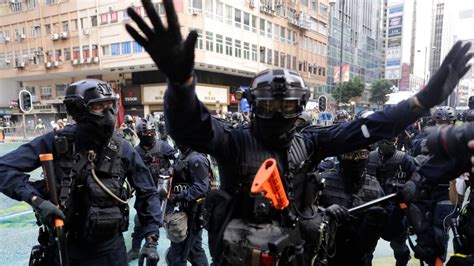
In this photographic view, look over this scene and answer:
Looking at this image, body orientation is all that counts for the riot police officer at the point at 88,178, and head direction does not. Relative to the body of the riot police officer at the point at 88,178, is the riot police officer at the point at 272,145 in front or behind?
in front

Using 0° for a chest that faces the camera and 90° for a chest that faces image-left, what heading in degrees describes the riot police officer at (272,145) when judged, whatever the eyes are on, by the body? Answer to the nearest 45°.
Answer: approximately 0°

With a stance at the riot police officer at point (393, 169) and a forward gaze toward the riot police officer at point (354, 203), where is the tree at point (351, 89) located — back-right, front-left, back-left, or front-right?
back-right

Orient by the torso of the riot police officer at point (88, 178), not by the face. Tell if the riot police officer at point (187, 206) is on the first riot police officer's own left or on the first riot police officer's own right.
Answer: on the first riot police officer's own left

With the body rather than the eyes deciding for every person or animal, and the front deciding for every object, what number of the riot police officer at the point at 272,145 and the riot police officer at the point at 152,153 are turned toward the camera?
2

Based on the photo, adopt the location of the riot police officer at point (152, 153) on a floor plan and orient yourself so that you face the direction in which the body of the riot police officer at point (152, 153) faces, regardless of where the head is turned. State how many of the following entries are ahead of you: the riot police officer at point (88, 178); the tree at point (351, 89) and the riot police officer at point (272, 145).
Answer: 2

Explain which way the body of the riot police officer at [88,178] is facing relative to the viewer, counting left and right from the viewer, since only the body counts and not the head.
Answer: facing the viewer and to the right of the viewer

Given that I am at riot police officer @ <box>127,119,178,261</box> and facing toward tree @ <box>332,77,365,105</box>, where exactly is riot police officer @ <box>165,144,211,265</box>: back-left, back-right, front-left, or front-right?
back-right

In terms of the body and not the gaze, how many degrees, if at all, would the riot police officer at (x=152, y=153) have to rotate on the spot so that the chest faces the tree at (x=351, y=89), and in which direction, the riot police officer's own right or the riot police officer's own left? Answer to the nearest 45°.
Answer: approximately 135° to the riot police officer's own left

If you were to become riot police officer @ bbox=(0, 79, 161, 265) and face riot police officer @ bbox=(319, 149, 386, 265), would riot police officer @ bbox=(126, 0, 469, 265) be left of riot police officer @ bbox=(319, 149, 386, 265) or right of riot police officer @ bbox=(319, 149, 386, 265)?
right

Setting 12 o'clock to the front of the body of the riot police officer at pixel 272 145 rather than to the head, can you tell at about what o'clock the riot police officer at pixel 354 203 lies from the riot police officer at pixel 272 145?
the riot police officer at pixel 354 203 is roughly at 7 o'clock from the riot police officer at pixel 272 145.

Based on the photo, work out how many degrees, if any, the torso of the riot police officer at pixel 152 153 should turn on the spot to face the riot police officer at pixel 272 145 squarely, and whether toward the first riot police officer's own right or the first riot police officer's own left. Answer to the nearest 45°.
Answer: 0° — they already face them

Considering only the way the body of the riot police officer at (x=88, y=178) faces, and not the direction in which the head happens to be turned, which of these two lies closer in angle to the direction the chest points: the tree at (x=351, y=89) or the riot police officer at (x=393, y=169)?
the riot police officer
